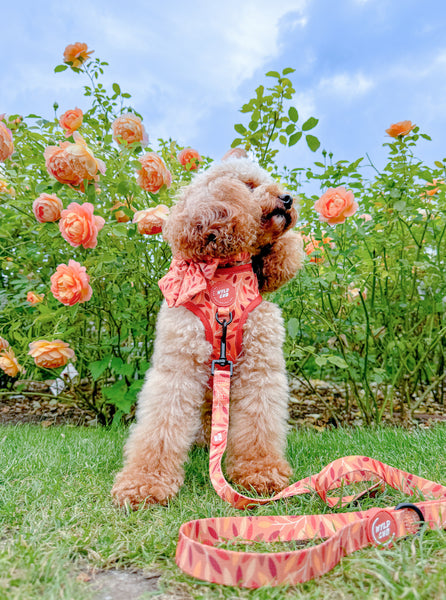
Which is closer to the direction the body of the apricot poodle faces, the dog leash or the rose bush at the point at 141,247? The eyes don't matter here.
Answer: the dog leash

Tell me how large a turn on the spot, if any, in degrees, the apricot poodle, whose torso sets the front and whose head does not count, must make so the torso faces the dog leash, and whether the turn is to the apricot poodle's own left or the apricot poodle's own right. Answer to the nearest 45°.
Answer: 0° — it already faces it

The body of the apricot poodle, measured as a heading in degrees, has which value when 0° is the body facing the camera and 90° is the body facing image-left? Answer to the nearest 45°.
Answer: approximately 0°
